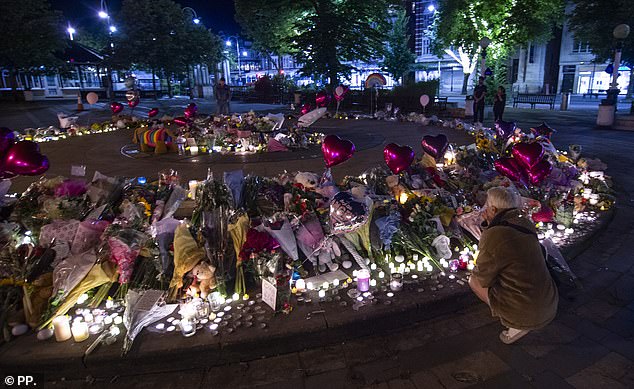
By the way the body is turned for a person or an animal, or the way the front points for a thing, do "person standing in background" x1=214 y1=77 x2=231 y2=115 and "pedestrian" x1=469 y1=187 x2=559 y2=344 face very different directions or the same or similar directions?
very different directions

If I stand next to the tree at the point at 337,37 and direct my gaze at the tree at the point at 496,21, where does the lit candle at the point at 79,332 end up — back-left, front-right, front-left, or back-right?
back-right

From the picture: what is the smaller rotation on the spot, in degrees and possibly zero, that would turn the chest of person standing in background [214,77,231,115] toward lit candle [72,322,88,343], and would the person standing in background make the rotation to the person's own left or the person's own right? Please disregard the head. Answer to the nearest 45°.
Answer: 0° — they already face it

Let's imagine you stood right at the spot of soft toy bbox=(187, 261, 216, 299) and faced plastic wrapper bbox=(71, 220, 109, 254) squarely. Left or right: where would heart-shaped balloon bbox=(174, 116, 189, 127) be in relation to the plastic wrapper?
right

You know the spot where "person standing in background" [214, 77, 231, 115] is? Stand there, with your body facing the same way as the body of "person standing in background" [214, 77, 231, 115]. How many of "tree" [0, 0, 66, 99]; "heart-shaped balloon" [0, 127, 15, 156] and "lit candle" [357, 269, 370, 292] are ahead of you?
2

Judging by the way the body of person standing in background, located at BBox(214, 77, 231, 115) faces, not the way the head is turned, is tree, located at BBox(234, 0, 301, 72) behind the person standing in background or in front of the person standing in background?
behind

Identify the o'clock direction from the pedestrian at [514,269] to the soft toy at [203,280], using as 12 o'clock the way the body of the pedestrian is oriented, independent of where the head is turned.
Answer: The soft toy is roughly at 10 o'clock from the pedestrian.

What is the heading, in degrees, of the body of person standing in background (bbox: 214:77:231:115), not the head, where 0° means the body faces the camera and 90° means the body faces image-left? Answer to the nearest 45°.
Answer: approximately 0°

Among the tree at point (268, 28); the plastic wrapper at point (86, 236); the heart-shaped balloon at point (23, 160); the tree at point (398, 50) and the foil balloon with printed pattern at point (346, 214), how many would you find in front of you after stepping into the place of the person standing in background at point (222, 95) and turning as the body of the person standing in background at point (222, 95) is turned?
3

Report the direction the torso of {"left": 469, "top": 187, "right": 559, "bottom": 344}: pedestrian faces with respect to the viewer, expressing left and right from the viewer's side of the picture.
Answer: facing away from the viewer and to the left of the viewer

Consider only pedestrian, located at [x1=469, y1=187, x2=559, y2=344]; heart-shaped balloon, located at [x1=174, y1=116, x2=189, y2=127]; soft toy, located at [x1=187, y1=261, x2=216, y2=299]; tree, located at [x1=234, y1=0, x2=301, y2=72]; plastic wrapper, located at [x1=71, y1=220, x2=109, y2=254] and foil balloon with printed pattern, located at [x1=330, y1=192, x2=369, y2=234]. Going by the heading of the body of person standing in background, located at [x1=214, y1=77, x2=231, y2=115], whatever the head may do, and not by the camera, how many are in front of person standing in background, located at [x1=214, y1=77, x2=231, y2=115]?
5

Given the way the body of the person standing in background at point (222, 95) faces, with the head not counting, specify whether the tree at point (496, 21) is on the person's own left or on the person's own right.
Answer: on the person's own left

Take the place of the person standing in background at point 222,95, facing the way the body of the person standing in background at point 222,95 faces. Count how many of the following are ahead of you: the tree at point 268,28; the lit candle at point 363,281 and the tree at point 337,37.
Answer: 1
